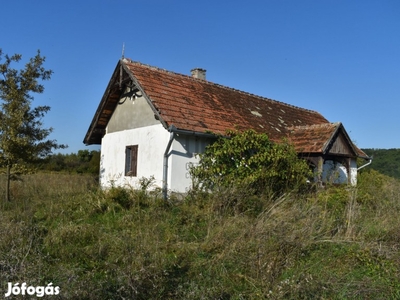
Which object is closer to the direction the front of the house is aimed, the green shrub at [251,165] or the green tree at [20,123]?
the green shrub

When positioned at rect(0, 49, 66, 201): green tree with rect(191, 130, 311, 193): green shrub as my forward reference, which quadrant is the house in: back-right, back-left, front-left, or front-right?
front-left

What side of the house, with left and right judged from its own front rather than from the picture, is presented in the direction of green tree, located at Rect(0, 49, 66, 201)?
right

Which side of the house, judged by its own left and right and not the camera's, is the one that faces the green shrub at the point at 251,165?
front
